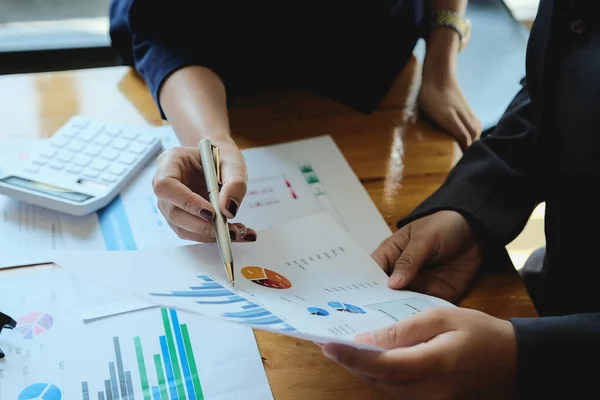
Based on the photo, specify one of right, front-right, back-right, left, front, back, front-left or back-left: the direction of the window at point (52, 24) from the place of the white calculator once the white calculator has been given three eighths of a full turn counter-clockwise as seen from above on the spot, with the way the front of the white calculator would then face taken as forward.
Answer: right

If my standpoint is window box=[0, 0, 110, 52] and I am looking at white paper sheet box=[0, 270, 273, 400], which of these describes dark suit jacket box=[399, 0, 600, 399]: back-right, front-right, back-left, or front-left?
front-left

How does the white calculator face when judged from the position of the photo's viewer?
facing away from the viewer and to the right of the viewer
